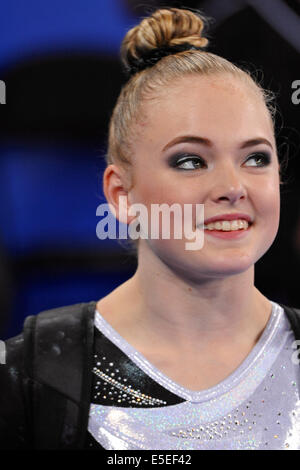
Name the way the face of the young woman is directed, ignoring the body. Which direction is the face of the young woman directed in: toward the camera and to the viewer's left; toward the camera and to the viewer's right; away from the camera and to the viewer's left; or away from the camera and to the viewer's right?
toward the camera and to the viewer's right

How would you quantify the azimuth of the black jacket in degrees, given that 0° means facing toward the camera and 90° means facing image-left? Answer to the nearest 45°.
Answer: approximately 0°
